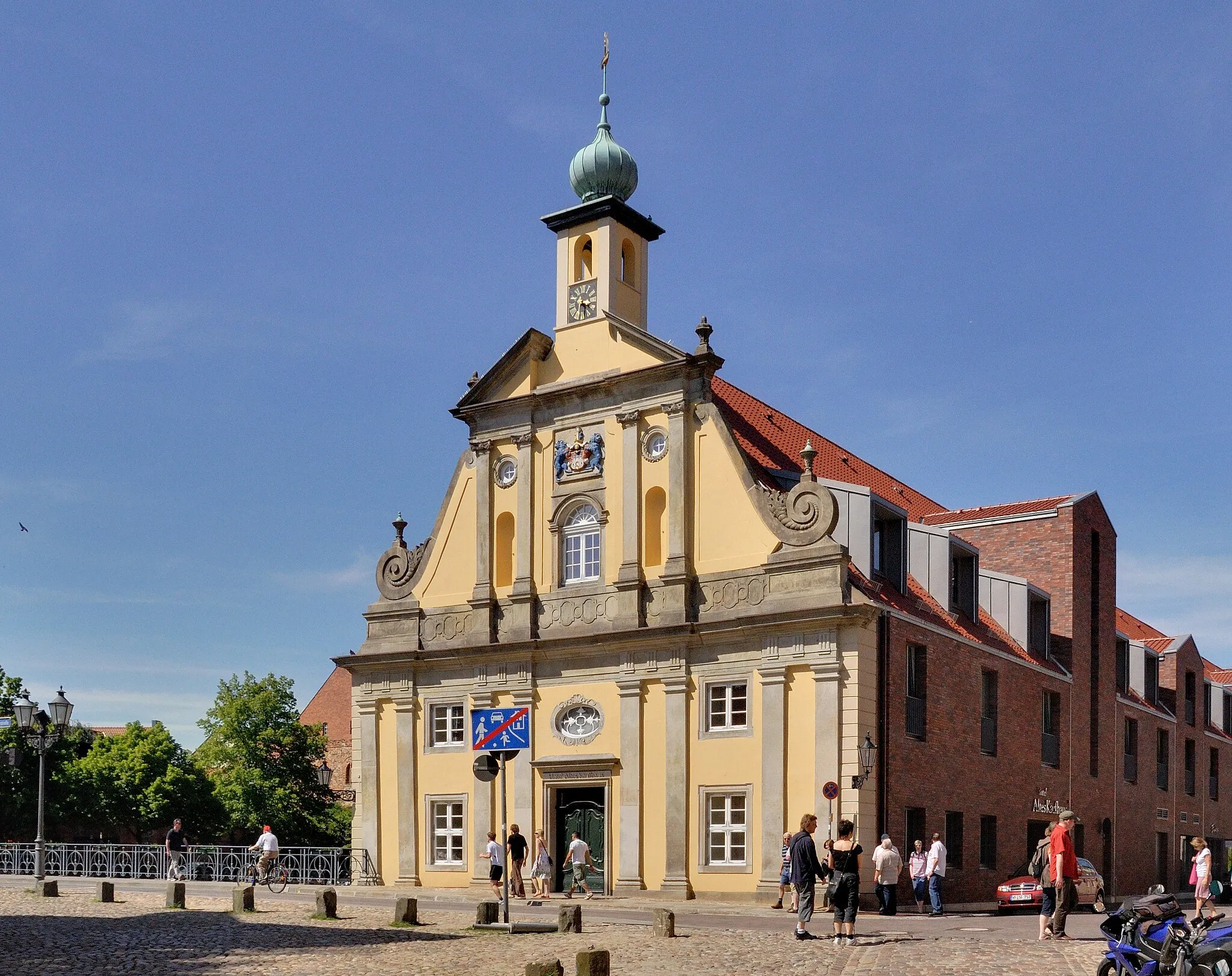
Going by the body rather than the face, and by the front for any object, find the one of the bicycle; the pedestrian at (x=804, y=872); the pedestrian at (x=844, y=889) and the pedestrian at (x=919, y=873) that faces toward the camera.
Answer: the pedestrian at (x=919, y=873)

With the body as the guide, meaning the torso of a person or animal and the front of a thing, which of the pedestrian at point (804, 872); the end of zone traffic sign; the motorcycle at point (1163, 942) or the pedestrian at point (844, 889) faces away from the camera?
the pedestrian at point (844, 889)

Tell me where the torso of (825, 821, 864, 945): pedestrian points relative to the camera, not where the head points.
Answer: away from the camera

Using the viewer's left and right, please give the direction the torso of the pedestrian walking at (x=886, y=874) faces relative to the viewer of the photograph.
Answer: facing away from the viewer
